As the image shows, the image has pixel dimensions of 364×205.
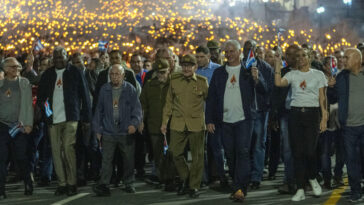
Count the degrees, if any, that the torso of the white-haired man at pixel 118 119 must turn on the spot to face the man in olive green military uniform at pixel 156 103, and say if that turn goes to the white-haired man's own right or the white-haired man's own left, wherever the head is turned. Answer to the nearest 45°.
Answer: approximately 135° to the white-haired man's own left

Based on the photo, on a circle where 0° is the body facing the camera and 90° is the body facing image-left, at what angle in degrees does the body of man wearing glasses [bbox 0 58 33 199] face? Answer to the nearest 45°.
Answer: approximately 0°

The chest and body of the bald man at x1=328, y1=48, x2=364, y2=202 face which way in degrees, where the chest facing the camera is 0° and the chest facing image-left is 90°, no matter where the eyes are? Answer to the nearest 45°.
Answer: approximately 0°

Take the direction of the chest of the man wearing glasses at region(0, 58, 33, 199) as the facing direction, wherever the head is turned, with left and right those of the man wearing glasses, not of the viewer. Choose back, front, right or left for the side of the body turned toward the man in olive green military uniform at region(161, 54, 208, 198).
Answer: left

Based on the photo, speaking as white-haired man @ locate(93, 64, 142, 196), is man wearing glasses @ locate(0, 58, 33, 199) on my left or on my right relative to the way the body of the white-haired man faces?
on my right

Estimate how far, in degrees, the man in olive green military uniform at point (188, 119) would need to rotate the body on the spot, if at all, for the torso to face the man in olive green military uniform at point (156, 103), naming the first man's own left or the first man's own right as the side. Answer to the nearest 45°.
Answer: approximately 135° to the first man's own right

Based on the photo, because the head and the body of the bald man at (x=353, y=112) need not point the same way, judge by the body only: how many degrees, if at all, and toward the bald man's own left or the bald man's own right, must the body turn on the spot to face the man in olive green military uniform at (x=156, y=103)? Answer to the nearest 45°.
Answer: approximately 90° to the bald man's own right

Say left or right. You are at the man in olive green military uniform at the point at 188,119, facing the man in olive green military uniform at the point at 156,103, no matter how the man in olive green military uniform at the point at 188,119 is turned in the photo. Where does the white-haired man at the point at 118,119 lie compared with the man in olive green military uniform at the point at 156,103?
left

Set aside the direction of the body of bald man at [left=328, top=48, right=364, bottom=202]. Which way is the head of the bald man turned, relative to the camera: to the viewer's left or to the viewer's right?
to the viewer's left
